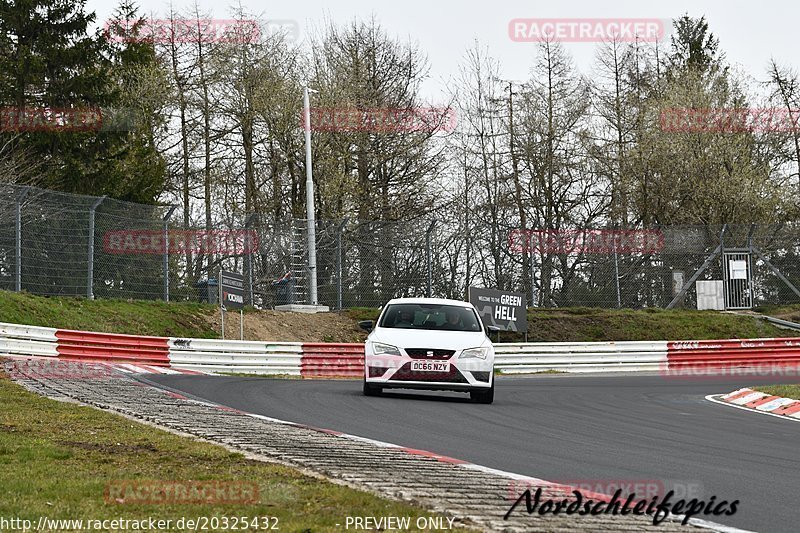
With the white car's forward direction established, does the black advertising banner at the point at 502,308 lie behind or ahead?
behind

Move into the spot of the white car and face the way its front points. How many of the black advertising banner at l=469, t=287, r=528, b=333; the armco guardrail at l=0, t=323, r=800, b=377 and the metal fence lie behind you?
3

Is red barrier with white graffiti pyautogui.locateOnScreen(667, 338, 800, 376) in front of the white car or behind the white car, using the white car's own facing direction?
behind

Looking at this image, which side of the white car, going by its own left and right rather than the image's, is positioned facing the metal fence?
back

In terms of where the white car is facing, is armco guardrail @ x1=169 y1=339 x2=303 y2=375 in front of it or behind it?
behind

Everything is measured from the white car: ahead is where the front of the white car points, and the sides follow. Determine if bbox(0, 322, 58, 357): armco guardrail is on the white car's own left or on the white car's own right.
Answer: on the white car's own right

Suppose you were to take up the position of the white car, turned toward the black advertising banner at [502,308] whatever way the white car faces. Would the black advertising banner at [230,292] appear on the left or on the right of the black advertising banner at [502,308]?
left

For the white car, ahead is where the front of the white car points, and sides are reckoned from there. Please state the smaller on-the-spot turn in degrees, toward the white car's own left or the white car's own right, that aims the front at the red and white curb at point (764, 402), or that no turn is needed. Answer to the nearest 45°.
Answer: approximately 90° to the white car's own left

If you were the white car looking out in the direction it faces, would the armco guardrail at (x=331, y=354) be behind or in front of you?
behind

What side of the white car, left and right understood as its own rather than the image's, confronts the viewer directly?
front
